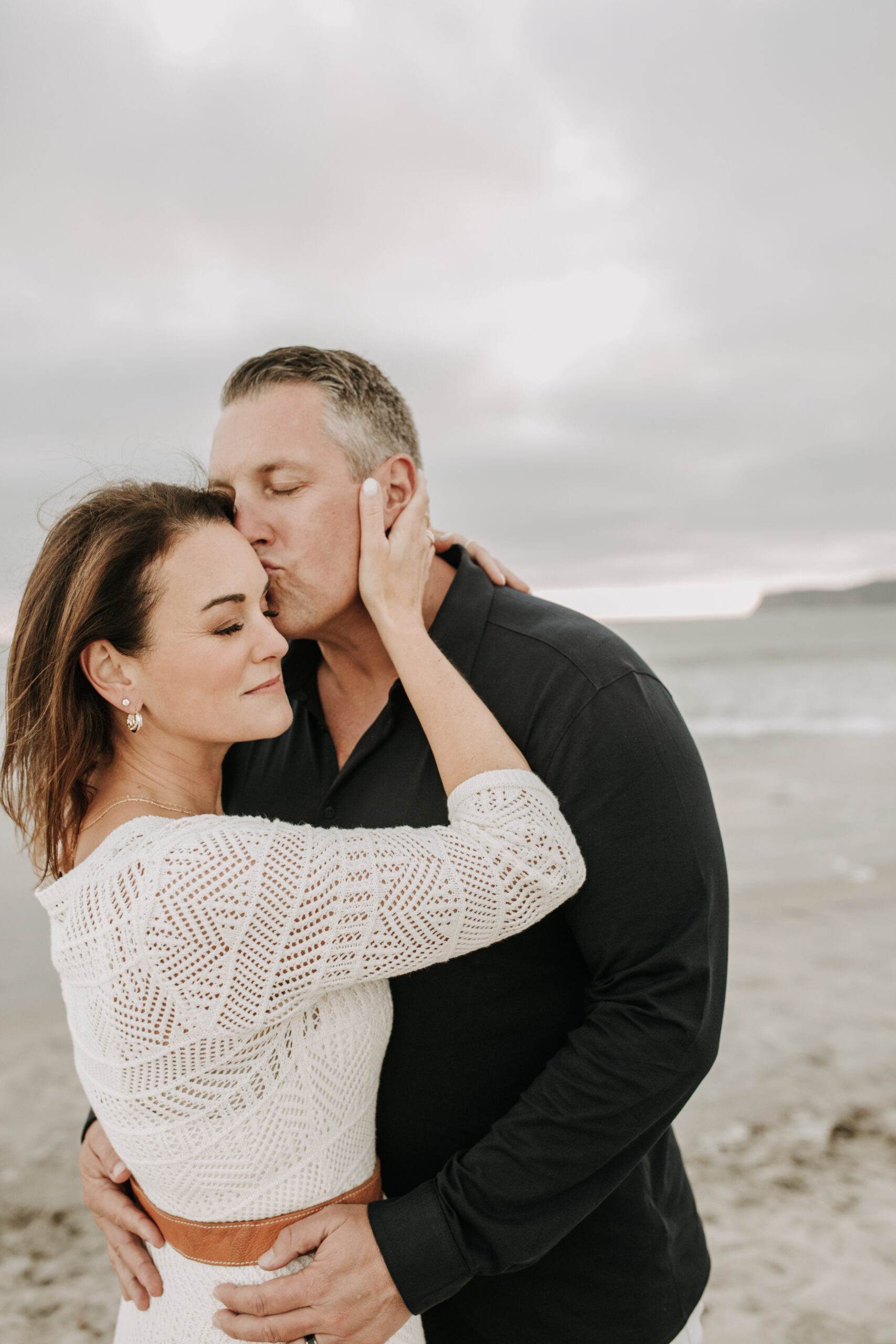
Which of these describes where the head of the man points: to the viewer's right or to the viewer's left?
to the viewer's left

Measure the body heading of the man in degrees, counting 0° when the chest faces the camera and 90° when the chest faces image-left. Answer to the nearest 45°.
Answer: approximately 45°

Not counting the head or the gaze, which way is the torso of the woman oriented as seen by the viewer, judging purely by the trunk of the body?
to the viewer's right
